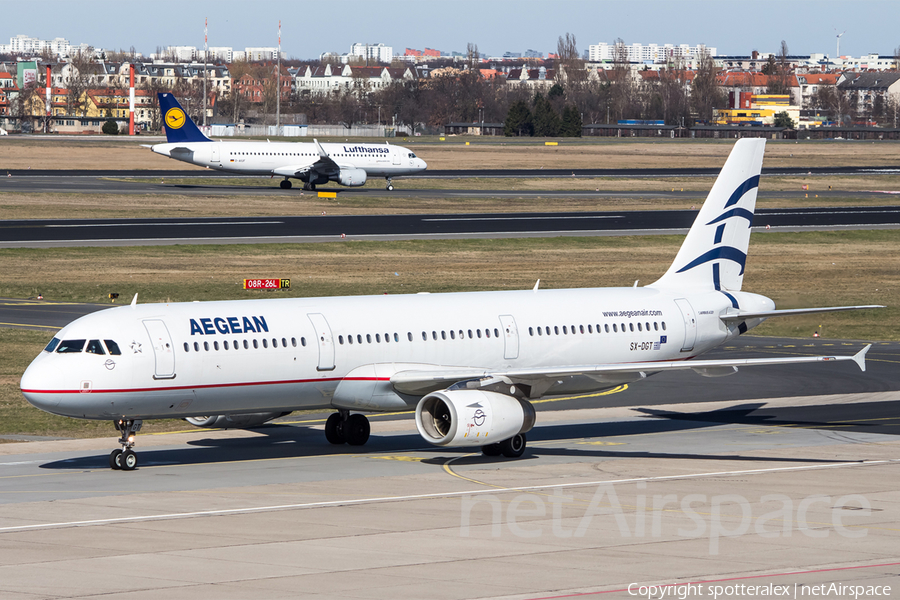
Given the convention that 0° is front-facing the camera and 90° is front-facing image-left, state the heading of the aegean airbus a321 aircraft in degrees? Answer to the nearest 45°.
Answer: approximately 45°
